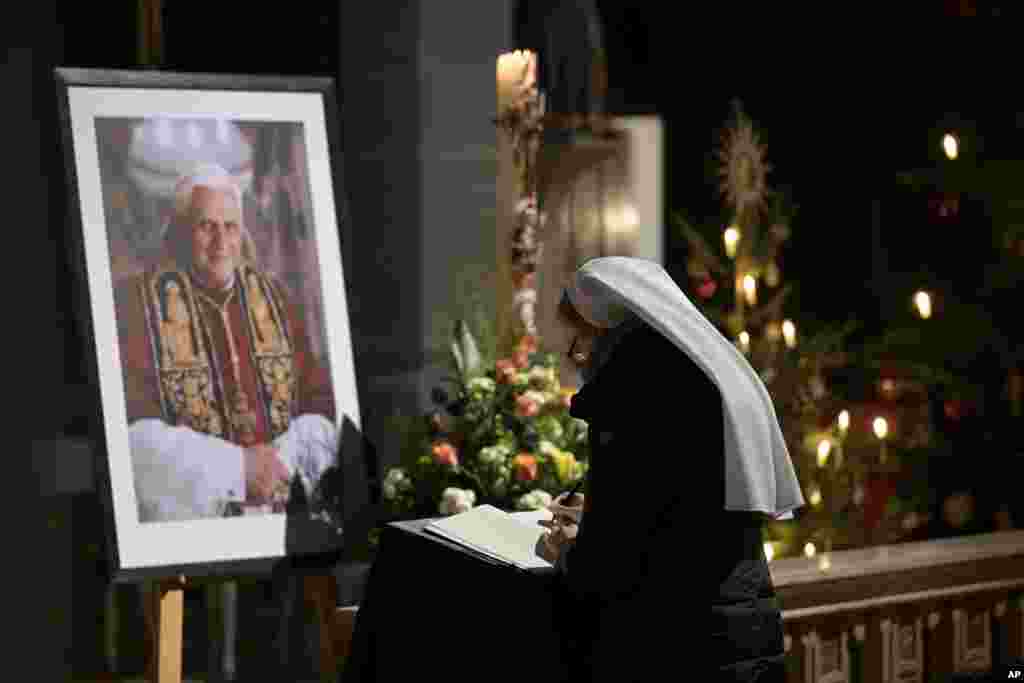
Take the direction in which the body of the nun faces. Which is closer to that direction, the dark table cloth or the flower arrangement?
the dark table cloth

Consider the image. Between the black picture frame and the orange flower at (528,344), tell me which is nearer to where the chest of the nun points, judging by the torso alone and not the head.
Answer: the black picture frame

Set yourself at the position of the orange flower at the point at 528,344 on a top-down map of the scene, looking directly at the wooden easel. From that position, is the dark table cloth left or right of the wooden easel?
left

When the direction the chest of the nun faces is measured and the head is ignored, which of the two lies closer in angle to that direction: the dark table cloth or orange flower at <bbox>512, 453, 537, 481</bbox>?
the dark table cloth

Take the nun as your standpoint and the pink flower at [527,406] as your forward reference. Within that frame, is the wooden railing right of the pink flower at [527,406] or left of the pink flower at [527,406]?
right

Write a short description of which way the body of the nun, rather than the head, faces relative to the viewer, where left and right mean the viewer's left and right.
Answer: facing to the left of the viewer
